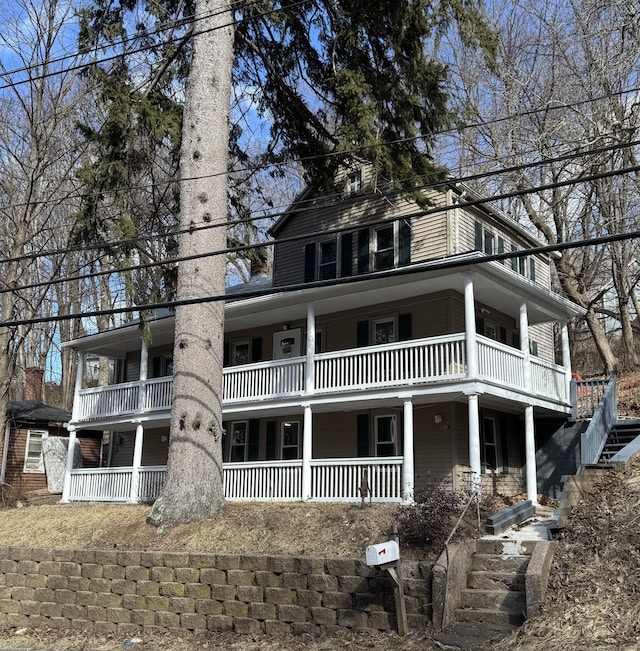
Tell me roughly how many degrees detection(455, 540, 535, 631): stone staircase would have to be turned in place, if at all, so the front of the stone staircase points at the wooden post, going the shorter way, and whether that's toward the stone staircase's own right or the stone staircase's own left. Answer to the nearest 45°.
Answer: approximately 45° to the stone staircase's own right

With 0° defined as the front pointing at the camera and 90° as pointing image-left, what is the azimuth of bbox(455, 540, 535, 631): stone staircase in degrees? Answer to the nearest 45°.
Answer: approximately 0°

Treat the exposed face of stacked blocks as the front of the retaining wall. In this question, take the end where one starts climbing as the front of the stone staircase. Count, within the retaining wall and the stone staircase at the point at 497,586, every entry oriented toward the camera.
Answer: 2

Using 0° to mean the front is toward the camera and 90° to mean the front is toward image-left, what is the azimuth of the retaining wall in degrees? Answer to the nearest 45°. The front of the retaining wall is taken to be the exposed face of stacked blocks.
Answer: approximately 0°
